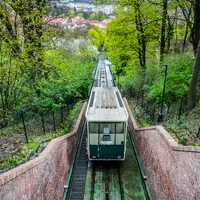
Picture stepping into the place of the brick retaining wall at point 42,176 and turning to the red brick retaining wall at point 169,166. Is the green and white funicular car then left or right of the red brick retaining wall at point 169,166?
left
